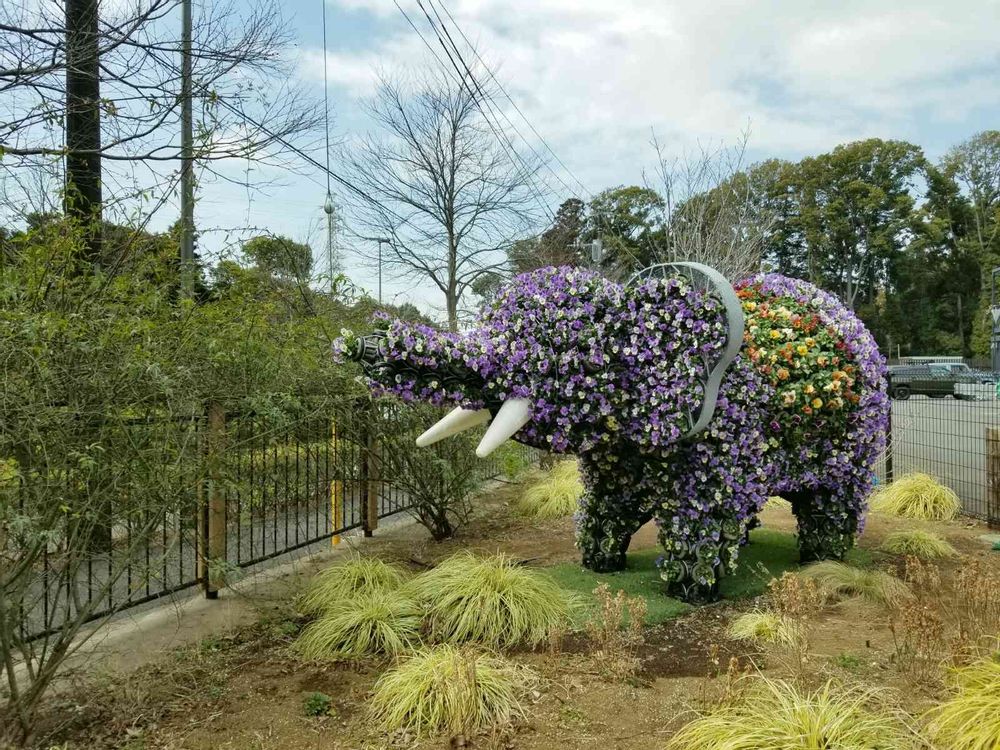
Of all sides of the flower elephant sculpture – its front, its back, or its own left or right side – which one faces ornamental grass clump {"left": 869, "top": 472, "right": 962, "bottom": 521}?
back

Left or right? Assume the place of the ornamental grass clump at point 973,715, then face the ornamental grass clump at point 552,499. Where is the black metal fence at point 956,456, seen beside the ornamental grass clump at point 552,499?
right

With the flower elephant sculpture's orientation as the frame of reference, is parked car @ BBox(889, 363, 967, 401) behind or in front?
behind

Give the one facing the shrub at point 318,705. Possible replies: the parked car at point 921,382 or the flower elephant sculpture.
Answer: the flower elephant sculpture

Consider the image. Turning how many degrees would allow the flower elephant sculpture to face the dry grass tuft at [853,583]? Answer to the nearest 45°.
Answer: approximately 180°

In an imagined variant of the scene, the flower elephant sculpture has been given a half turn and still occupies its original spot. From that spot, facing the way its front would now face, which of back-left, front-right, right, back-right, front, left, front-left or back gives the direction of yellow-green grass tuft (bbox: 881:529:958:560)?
front

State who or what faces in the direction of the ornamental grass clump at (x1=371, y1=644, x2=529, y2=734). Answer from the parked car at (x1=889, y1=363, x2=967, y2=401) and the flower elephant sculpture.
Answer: the flower elephant sculpture

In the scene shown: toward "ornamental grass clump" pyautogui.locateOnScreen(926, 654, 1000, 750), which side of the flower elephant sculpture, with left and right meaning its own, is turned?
left
